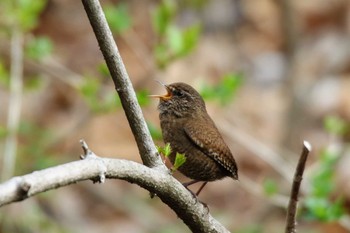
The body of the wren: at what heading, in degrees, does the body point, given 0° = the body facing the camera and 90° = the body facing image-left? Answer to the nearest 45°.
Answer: approximately 90°

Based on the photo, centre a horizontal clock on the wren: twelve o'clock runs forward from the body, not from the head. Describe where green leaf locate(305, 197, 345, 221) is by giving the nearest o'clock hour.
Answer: The green leaf is roughly at 5 o'clock from the wren.

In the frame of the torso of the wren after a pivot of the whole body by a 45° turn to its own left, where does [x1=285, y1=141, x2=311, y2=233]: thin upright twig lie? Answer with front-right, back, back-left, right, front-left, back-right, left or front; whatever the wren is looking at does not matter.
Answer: left

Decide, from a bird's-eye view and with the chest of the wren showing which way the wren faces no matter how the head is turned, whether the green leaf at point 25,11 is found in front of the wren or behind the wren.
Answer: in front

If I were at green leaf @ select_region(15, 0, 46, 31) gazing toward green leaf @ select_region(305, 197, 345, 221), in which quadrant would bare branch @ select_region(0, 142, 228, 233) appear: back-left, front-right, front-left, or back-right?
front-right
